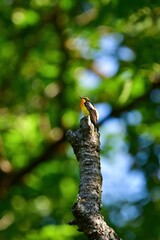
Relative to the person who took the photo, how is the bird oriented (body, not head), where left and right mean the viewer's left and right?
facing to the left of the viewer
